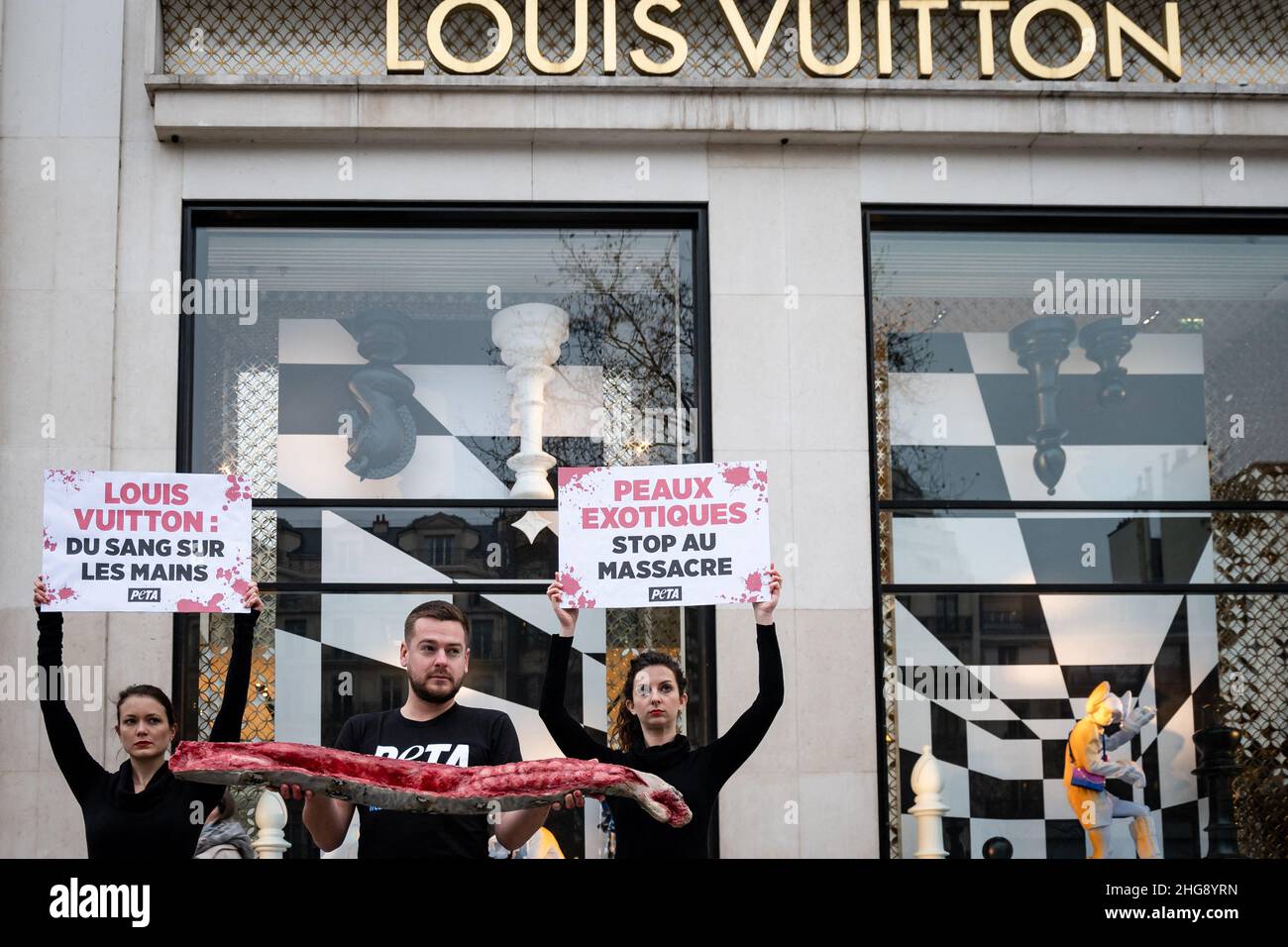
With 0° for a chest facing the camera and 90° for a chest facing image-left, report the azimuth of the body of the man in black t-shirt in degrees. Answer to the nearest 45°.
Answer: approximately 0°

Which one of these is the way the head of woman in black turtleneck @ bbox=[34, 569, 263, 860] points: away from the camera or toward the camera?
toward the camera

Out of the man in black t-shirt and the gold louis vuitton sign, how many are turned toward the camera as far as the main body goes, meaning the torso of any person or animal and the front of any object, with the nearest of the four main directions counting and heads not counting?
2

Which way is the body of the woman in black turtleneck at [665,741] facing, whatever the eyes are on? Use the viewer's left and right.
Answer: facing the viewer

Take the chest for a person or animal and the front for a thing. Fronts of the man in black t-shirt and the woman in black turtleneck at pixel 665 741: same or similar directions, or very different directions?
same or similar directions

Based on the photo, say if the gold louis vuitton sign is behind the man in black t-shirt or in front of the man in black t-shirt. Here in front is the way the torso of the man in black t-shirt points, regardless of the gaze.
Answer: behind

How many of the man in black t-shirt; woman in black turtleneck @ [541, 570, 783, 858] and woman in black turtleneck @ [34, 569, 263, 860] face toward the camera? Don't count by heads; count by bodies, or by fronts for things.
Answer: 3

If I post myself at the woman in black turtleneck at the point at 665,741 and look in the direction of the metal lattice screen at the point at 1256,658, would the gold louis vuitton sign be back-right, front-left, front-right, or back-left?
front-left

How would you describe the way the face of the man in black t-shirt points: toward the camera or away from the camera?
toward the camera

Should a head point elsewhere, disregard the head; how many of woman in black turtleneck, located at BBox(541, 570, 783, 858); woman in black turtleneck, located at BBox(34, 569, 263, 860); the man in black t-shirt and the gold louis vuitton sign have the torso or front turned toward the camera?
4

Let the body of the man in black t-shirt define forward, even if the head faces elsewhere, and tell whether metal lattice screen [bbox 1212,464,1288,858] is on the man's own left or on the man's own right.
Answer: on the man's own left

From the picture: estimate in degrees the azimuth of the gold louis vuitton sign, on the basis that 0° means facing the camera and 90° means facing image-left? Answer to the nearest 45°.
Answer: approximately 0°

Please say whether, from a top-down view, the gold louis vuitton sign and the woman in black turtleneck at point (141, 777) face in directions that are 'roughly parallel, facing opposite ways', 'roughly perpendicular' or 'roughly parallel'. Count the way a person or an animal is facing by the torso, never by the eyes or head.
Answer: roughly parallel

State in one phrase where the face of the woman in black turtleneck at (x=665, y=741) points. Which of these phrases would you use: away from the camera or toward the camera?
toward the camera

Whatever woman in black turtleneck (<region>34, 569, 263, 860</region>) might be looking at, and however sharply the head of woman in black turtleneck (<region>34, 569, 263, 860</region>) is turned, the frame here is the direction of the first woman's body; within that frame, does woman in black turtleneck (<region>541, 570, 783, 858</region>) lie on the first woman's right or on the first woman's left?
on the first woman's left

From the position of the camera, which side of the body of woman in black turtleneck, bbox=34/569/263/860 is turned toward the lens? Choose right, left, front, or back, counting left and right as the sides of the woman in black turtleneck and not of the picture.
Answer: front
